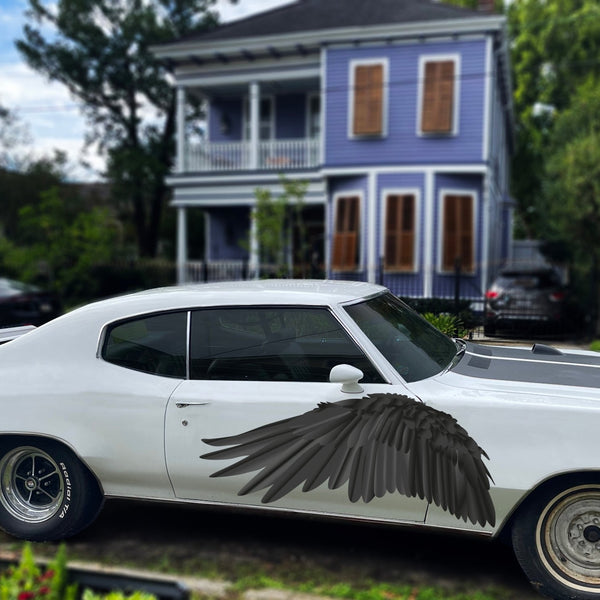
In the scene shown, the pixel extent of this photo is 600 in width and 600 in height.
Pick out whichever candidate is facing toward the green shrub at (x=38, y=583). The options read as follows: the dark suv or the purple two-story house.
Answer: the purple two-story house

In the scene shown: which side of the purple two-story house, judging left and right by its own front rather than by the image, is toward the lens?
front

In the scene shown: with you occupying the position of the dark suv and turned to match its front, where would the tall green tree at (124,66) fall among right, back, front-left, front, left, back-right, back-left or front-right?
front-left

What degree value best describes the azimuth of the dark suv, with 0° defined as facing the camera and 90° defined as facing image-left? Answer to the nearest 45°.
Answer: approximately 180°

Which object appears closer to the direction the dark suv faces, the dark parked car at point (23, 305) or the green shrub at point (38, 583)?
the dark parked car

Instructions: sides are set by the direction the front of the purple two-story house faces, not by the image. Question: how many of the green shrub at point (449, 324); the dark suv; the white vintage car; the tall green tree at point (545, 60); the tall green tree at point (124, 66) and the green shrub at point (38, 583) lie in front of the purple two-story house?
4

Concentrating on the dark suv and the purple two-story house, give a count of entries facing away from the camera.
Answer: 1

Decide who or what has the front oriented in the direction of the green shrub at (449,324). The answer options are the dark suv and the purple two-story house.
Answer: the purple two-story house

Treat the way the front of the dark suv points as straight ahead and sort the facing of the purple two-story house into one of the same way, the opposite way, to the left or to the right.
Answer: the opposite way

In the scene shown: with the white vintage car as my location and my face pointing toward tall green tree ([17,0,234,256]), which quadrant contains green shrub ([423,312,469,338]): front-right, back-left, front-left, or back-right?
front-right

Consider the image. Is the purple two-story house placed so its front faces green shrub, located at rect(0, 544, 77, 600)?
yes

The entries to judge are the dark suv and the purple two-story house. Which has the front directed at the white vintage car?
the purple two-story house

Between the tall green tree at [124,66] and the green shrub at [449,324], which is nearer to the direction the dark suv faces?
the tall green tree

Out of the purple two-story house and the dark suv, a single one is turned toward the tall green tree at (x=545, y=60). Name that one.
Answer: the dark suv

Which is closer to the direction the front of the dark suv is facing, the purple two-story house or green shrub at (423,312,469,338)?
the purple two-story house

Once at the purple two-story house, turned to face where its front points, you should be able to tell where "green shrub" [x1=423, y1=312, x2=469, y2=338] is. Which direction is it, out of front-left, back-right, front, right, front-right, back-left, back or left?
front

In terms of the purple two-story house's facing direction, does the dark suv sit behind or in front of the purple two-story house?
in front

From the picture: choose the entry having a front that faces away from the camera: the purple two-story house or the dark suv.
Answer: the dark suv

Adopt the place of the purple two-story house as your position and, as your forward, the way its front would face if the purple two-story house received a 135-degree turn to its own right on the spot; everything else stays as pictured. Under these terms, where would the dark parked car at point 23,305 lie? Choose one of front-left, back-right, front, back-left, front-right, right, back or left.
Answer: left
